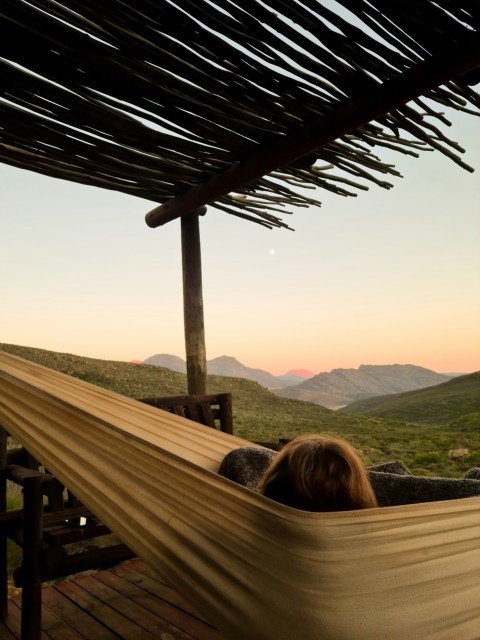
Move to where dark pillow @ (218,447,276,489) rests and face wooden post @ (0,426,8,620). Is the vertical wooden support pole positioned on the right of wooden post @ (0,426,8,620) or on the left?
right

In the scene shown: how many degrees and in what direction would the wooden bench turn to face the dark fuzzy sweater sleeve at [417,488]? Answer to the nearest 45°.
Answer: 0° — it already faces it

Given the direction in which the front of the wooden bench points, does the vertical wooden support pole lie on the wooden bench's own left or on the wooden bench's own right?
on the wooden bench's own left

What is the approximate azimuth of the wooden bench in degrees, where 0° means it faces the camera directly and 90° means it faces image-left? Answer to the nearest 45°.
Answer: approximately 315°

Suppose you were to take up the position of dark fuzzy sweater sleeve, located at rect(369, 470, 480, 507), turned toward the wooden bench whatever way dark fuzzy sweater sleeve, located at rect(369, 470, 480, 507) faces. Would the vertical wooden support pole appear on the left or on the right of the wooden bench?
right

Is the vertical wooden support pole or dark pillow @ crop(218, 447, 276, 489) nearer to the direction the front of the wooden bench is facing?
the dark pillow

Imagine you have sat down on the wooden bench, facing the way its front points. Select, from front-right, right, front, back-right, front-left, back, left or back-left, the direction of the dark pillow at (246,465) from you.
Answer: front
